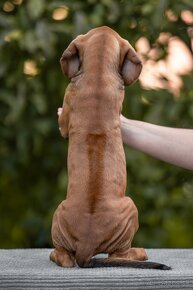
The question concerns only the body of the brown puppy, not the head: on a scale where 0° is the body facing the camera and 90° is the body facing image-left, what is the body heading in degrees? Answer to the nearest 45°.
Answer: approximately 180°
